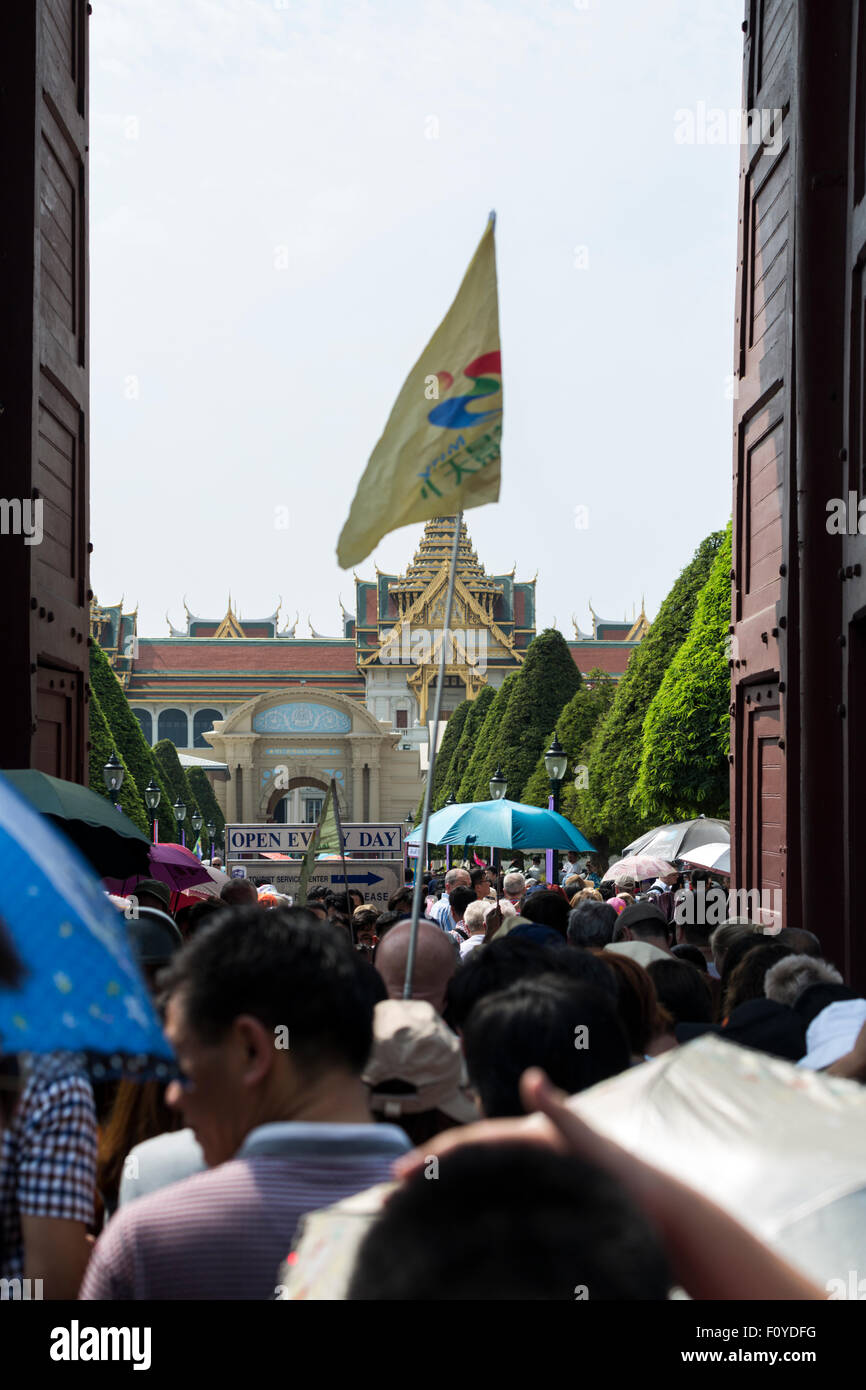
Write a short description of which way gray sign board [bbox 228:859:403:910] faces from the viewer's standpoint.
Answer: facing the viewer

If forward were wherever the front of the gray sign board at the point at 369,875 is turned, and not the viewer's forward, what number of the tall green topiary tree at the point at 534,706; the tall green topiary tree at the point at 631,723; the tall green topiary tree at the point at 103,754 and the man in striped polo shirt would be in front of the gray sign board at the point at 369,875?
1

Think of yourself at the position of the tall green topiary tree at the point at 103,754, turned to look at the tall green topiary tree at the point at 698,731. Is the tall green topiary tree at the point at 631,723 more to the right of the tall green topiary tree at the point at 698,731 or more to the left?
left

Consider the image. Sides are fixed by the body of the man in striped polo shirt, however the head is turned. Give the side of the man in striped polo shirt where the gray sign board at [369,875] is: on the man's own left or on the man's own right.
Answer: on the man's own right

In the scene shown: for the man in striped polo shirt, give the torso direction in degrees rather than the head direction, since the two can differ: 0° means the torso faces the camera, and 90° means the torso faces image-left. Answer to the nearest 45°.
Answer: approximately 135°

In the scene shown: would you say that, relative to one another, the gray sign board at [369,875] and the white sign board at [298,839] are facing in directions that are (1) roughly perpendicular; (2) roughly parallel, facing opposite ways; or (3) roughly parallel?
roughly parallel

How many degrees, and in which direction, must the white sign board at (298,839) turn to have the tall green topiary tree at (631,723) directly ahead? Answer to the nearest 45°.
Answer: approximately 135° to its left

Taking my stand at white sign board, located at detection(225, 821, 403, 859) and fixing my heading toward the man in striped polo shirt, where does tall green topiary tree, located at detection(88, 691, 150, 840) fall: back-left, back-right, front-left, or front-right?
back-right
